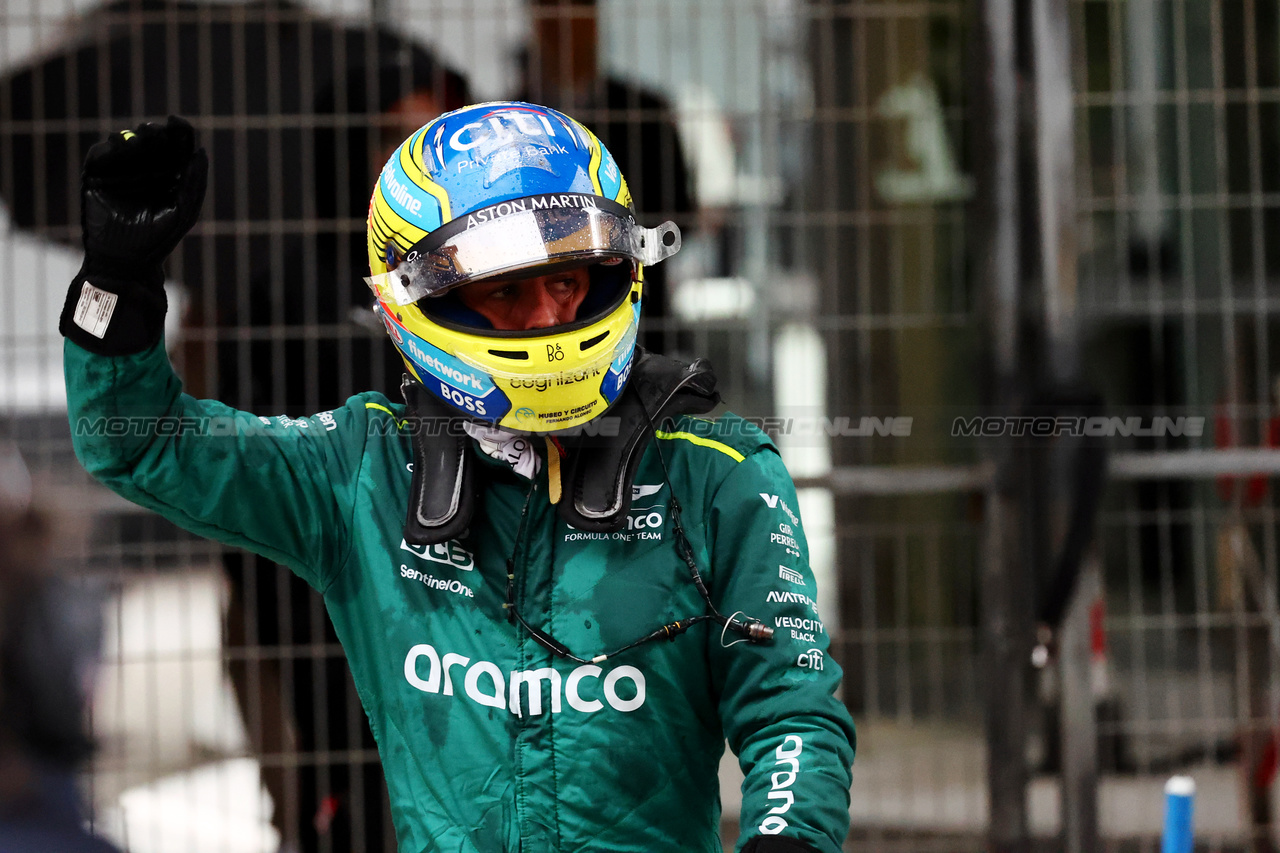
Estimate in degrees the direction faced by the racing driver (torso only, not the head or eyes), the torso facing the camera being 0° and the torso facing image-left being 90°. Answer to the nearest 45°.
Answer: approximately 0°

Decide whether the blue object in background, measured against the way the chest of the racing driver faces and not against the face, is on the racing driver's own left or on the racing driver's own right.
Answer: on the racing driver's own left

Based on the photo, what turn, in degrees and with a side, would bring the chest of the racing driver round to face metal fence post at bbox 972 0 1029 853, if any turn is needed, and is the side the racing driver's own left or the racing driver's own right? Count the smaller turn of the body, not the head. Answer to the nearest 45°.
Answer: approximately 135° to the racing driver's own left
